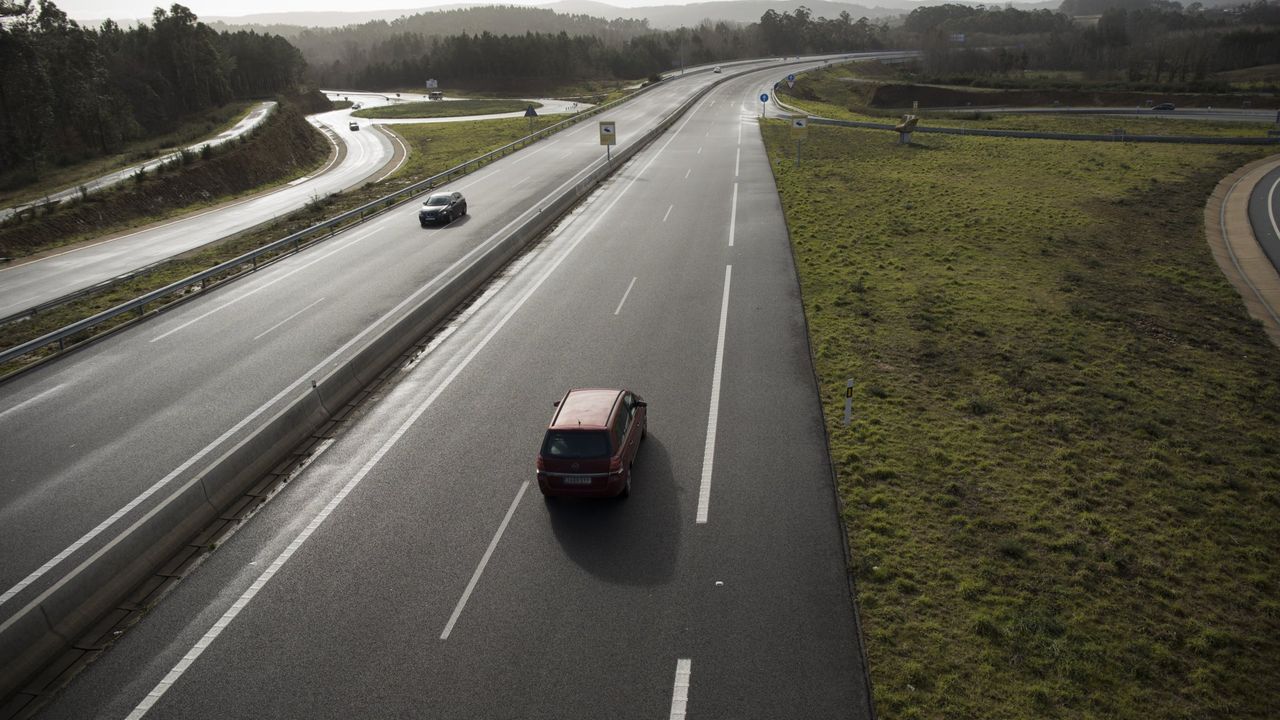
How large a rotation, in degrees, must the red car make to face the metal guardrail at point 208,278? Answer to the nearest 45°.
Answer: approximately 45° to its left

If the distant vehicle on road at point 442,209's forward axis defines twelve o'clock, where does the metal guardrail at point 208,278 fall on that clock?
The metal guardrail is roughly at 12 o'clock from the distant vehicle on road.

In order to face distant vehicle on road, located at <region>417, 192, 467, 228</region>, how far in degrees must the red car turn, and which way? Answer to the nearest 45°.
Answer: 0° — it already faces it

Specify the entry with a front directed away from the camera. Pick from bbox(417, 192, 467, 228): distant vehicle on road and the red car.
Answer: the red car

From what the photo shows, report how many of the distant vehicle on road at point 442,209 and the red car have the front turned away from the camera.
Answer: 1

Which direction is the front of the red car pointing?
away from the camera

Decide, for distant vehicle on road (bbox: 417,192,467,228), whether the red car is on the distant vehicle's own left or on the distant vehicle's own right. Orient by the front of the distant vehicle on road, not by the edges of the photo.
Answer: on the distant vehicle's own left
